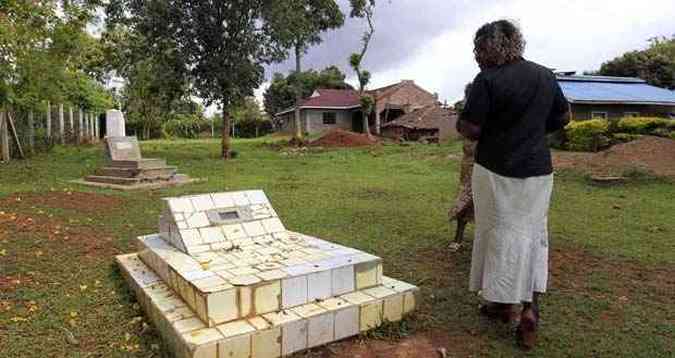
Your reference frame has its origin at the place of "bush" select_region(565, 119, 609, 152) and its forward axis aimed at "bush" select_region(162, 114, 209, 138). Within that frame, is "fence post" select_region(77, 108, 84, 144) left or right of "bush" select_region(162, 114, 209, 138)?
left

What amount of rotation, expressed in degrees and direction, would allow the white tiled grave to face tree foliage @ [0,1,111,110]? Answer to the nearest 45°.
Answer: approximately 180°

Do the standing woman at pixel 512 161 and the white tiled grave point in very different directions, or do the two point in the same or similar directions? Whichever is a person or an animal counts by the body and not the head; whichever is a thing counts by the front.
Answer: very different directions

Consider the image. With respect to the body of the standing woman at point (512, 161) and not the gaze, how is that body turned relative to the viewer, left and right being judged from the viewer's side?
facing away from the viewer and to the left of the viewer

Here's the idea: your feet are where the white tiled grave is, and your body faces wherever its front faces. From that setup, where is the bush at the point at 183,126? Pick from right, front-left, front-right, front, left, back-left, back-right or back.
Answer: back-left

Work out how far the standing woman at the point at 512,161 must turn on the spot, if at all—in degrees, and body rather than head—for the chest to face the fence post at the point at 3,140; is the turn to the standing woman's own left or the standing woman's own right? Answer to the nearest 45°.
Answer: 0° — they already face it

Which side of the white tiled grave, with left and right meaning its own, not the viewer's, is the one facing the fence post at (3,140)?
back

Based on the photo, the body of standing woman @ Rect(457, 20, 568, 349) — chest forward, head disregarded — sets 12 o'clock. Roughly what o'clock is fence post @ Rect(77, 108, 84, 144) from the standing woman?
The fence post is roughly at 12 o'clock from the standing woman.

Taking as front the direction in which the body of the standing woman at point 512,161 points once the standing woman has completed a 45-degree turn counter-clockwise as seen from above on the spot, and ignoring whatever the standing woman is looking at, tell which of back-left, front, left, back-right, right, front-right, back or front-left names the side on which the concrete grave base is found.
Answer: front-right

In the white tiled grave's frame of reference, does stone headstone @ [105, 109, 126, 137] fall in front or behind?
behind

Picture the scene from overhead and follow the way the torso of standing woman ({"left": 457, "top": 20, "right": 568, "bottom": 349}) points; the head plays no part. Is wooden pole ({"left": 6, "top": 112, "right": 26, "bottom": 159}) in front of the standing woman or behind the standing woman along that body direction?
in front

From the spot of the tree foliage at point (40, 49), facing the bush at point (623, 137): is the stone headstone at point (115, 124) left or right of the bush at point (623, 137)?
right

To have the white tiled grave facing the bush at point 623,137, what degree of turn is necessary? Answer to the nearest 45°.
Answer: approximately 90° to its left
